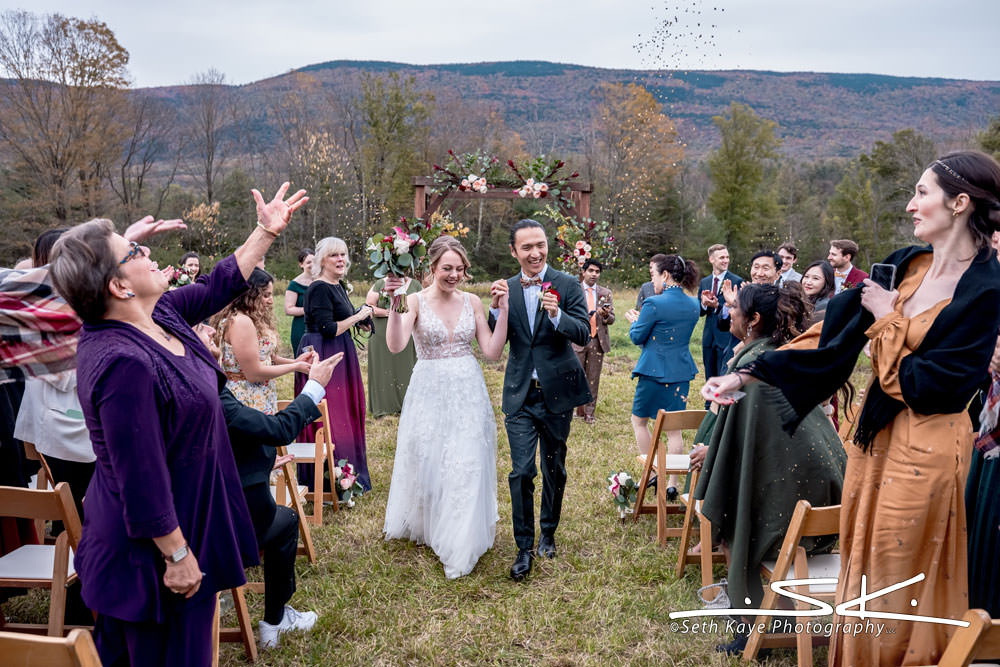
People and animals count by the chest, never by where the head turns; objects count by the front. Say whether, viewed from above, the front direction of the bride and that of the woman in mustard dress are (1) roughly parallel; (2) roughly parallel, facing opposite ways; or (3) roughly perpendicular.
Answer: roughly perpendicular

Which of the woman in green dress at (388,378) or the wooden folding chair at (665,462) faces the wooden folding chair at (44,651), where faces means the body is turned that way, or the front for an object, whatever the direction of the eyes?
the woman in green dress

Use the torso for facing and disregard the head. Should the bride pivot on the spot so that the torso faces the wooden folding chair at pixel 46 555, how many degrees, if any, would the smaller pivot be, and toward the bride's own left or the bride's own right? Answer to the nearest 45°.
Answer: approximately 45° to the bride's own right

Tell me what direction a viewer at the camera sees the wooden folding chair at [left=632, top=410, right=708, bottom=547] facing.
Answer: facing away from the viewer and to the left of the viewer

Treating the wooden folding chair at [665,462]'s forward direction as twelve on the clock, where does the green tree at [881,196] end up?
The green tree is roughly at 2 o'clock from the wooden folding chair.

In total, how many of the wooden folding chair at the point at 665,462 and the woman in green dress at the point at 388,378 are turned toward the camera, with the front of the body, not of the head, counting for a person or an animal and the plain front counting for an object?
1

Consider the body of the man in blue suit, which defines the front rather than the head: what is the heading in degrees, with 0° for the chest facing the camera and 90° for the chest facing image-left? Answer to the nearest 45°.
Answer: approximately 0°

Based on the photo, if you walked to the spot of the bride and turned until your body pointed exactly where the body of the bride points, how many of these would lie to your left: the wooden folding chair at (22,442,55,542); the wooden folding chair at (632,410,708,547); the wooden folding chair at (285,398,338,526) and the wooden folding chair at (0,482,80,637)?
1

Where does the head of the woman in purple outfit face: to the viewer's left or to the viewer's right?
to the viewer's right

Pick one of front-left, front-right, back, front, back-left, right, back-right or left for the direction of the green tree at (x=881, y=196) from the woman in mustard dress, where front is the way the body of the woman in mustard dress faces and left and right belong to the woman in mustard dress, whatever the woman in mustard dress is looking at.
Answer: back-right

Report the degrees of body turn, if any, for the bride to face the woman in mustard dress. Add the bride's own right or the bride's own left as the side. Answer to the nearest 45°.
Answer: approximately 45° to the bride's own left
